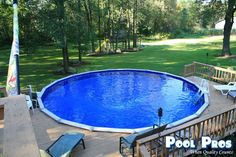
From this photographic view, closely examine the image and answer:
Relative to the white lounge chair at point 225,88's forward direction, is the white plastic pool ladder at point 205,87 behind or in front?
in front

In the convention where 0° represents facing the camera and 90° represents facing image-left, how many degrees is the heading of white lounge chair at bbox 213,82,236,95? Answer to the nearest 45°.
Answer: approximately 90°
